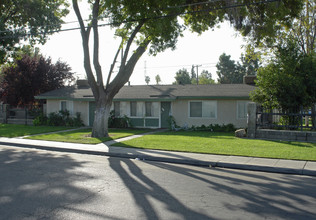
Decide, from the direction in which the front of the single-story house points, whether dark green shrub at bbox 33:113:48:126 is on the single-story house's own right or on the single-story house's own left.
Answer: on the single-story house's own right

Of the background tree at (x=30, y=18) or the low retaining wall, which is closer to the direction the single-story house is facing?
the low retaining wall

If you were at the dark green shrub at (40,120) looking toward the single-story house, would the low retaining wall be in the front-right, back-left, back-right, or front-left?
front-right

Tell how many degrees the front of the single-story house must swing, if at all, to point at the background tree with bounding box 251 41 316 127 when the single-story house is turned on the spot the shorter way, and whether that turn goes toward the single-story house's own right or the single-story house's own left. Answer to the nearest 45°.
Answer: approximately 45° to the single-story house's own left

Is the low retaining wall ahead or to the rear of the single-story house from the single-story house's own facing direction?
ahead

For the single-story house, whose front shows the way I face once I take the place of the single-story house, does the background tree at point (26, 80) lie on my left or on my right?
on my right

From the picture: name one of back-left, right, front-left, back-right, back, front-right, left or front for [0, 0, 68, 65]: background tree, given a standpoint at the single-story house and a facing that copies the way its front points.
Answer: right

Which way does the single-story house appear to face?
toward the camera
